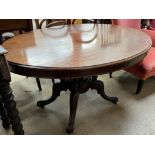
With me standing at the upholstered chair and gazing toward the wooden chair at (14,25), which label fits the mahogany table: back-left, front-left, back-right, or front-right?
front-left

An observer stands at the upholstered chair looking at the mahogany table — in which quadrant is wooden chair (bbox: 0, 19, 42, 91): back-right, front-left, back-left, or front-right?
front-right

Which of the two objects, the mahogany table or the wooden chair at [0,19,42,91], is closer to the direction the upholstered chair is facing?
the mahogany table

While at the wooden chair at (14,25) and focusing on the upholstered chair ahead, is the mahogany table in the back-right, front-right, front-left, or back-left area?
front-right
